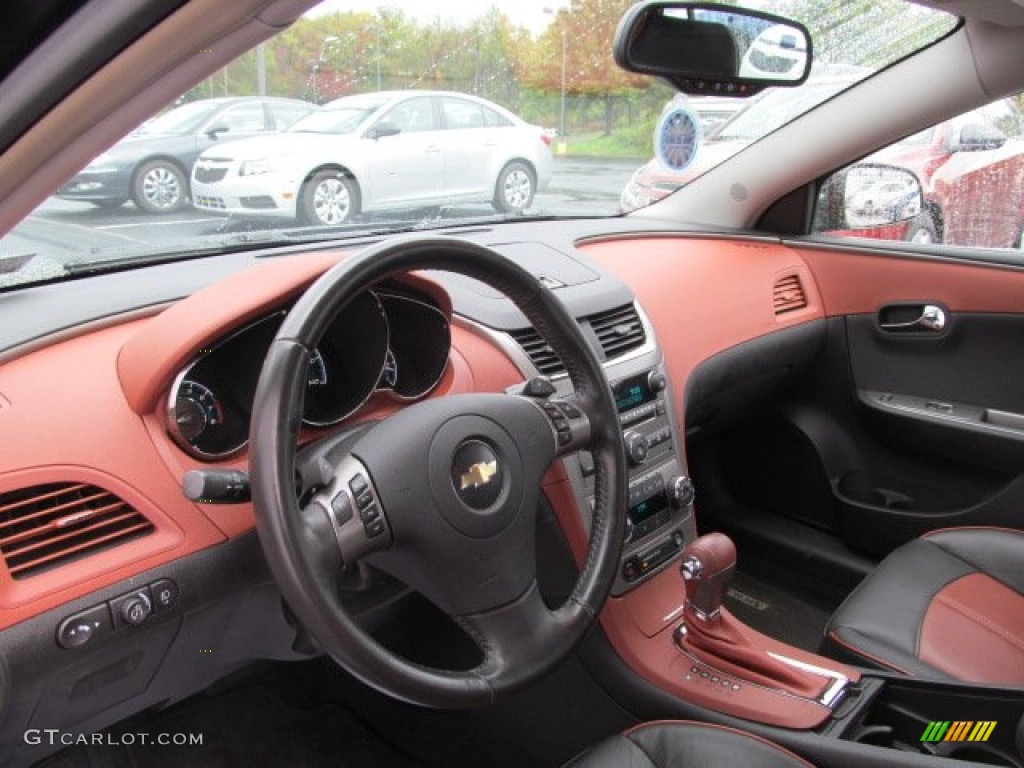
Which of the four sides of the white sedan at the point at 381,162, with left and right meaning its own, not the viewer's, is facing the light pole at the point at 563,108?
back

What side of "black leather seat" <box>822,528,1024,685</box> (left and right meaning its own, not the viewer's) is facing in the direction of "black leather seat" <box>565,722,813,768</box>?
left

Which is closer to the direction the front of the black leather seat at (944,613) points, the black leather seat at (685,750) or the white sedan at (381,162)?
the white sedan

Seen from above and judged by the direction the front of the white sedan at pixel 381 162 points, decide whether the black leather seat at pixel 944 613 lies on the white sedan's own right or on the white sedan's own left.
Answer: on the white sedan's own left

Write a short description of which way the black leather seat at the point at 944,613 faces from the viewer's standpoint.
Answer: facing away from the viewer and to the left of the viewer

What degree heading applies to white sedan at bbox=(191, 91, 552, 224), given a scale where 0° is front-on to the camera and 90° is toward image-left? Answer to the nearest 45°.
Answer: approximately 45°

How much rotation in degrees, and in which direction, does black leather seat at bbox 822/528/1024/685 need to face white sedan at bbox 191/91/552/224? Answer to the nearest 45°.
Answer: approximately 45° to its left
